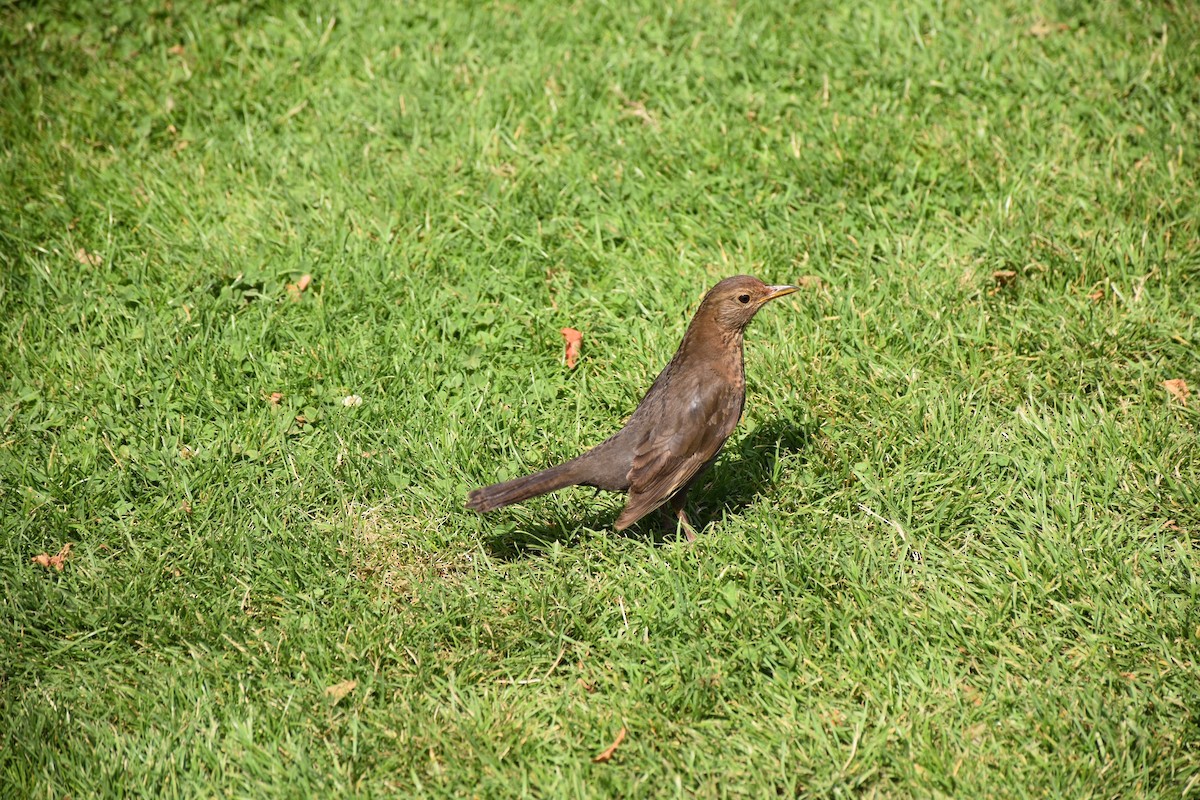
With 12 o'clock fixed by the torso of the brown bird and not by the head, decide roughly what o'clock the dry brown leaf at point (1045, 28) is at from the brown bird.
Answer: The dry brown leaf is roughly at 10 o'clock from the brown bird.

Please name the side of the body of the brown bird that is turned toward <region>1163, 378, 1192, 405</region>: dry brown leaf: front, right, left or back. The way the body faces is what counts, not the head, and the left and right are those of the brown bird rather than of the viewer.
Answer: front

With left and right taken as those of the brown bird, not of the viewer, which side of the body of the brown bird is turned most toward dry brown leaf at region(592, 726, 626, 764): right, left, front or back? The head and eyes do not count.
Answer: right

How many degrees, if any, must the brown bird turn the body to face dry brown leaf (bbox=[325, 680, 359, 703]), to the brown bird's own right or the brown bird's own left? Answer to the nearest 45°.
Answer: approximately 135° to the brown bird's own right

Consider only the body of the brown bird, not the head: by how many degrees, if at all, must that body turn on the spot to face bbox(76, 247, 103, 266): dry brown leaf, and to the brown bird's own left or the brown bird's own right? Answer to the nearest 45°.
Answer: approximately 135° to the brown bird's own left

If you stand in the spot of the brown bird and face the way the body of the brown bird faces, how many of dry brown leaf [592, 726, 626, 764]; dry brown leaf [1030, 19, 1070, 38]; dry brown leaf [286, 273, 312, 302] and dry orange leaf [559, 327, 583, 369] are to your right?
1

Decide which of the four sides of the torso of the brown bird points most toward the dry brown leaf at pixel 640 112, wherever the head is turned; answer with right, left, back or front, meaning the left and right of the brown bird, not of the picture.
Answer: left

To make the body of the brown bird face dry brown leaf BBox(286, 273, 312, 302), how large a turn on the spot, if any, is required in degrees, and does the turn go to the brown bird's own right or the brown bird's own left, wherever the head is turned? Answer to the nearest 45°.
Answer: approximately 135° to the brown bird's own left

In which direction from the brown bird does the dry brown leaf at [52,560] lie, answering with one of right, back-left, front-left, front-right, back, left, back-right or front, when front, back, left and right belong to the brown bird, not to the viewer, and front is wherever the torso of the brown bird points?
back

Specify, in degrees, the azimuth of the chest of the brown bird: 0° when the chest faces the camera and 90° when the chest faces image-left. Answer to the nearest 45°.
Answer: approximately 270°
